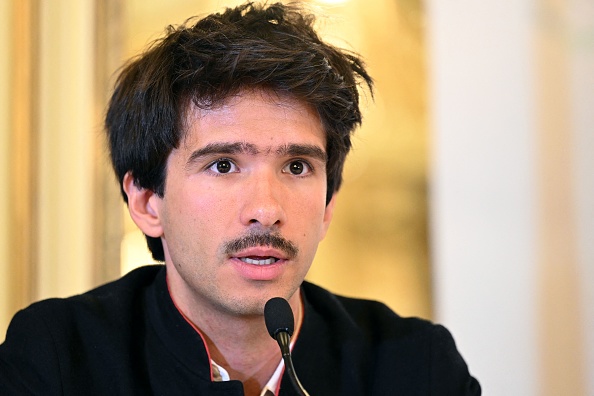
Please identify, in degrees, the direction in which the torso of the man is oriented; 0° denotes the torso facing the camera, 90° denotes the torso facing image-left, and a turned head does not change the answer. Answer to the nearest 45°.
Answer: approximately 0°
